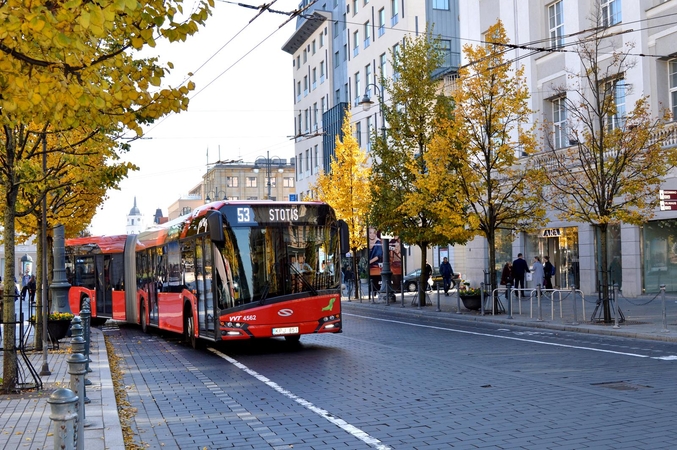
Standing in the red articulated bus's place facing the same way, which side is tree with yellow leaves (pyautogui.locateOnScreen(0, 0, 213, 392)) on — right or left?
on its right

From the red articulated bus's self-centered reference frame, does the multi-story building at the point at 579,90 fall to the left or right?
on its left

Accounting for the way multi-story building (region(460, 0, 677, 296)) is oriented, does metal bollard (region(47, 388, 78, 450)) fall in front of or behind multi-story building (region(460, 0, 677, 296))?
in front

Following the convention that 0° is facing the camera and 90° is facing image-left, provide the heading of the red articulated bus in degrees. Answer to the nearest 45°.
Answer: approximately 315°

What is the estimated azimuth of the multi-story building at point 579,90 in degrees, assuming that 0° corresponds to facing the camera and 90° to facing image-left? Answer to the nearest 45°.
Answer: approximately 45°

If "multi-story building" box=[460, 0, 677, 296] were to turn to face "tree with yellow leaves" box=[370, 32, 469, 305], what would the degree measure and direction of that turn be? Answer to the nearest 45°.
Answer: approximately 45° to its right

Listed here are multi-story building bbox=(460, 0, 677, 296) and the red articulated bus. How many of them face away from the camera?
0

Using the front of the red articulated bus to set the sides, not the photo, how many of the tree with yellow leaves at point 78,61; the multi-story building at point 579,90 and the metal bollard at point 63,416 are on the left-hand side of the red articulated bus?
1

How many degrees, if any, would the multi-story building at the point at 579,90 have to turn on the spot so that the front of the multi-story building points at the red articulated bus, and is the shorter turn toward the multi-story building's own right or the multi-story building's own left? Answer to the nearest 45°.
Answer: approximately 45° to the multi-story building's own left

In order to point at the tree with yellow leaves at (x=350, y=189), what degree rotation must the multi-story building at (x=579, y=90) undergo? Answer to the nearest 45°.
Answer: approximately 90° to its right

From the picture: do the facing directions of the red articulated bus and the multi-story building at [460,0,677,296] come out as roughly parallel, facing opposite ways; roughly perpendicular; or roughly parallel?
roughly perpendicular
